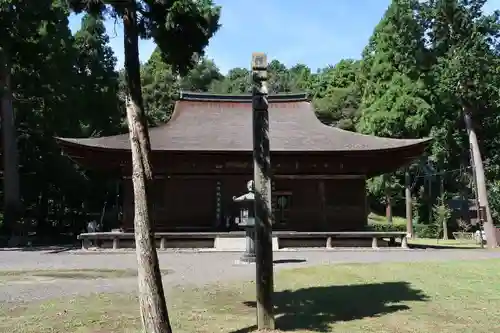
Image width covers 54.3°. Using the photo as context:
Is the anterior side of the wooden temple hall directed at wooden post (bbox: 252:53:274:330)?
yes

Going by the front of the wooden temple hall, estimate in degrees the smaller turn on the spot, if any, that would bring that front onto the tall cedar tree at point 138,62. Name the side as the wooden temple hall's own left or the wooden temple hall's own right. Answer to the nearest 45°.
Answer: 0° — it already faces it

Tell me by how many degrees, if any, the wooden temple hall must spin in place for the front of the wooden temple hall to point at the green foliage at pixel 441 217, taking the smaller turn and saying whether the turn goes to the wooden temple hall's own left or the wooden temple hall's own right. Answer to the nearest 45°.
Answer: approximately 135° to the wooden temple hall's own left

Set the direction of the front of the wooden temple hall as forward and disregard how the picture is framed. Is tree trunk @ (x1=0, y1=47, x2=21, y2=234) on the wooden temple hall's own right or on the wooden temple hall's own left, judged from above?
on the wooden temple hall's own right

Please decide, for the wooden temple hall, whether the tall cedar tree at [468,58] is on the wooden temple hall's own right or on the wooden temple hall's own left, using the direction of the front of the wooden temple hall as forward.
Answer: on the wooden temple hall's own left

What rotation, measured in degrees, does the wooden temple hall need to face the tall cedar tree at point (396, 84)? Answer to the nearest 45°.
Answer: approximately 135° to its left

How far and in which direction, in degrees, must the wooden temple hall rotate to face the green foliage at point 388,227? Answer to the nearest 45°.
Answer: approximately 135° to its left

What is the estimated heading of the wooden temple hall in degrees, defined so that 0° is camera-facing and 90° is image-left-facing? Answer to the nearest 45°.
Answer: approximately 0°

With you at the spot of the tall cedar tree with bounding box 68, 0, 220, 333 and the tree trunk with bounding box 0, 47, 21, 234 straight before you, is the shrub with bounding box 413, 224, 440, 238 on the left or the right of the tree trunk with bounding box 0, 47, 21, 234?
right

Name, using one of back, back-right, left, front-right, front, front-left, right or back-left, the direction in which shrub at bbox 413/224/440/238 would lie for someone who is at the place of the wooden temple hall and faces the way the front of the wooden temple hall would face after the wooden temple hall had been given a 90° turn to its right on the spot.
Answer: back-right

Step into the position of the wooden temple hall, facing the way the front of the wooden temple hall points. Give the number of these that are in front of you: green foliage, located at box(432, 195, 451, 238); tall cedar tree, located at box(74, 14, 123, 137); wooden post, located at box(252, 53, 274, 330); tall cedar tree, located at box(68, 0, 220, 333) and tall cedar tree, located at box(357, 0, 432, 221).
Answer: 2
